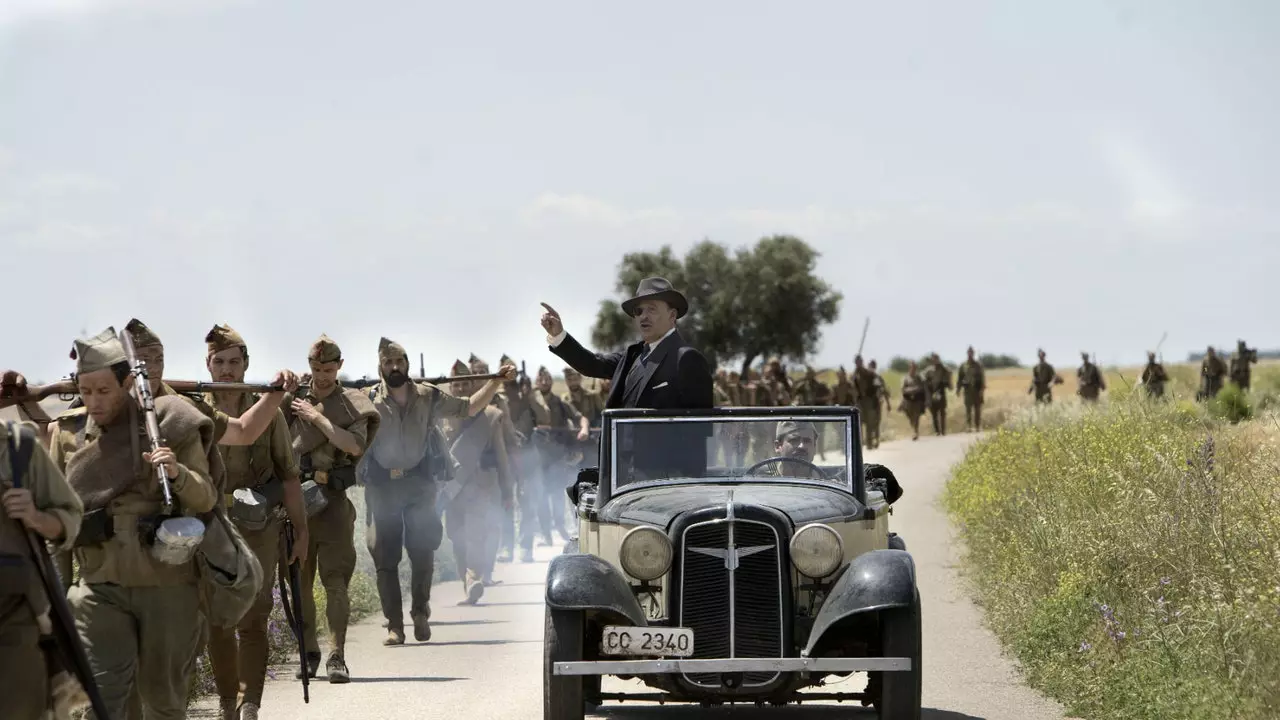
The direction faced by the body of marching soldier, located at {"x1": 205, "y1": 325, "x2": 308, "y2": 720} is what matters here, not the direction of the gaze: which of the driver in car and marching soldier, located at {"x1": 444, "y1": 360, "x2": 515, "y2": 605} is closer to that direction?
the driver in car

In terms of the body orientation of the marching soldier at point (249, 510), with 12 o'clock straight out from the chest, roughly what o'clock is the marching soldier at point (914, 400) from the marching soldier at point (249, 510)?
the marching soldier at point (914, 400) is roughly at 7 o'clock from the marching soldier at point (249, 510).

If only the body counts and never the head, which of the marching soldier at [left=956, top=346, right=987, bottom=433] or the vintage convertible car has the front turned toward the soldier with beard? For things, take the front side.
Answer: the marching soldier

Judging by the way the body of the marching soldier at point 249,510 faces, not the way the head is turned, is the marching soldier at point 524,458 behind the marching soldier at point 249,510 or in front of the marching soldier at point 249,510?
behind

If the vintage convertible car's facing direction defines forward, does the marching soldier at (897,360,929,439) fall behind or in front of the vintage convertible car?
behind

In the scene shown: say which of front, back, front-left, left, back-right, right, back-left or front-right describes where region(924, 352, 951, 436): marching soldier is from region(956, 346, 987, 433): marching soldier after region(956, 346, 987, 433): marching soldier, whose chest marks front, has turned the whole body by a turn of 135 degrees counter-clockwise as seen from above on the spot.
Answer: back

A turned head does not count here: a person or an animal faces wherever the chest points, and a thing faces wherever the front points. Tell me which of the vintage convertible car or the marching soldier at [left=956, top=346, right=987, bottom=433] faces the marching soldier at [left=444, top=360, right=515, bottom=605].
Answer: the marching soldier at [left=956, top=346, right=987, bottom=433]

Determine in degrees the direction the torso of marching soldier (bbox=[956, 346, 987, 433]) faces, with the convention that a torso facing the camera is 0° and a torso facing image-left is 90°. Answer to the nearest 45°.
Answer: approximately 0°

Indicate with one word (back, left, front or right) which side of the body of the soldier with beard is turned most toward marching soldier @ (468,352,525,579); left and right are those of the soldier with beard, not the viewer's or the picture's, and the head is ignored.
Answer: back

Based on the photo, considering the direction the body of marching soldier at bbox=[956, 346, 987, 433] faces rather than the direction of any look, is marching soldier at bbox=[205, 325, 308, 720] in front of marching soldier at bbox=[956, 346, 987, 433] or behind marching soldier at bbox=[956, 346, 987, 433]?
in front

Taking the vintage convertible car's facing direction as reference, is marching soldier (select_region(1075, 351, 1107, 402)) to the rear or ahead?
to the rear

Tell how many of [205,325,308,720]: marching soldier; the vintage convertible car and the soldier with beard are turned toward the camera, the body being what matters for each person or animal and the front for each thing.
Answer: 3

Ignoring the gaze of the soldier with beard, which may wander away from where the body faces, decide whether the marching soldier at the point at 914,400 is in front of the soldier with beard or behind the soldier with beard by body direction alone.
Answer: behind

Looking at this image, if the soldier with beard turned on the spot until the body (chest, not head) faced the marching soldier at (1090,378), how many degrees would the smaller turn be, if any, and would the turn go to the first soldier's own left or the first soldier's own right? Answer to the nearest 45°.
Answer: approximately 135° to the first soldier's own left
